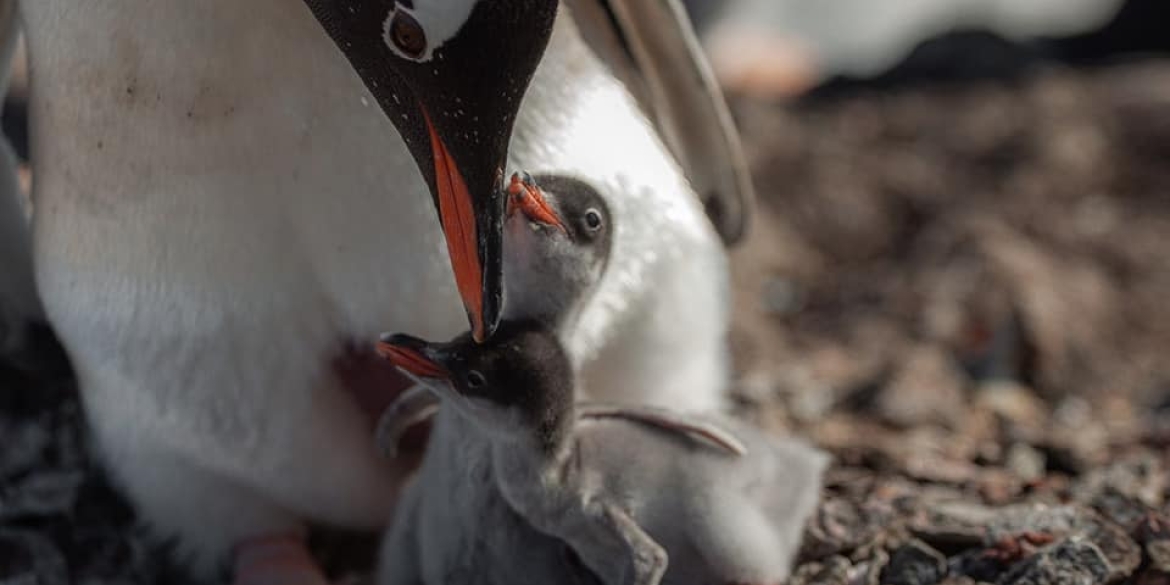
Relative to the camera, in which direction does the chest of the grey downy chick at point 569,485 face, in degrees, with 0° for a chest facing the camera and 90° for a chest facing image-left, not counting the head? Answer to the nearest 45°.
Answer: approximately 90°

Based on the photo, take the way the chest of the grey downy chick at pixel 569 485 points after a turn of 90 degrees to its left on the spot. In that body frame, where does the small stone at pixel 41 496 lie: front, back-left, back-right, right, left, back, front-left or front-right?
back-right
